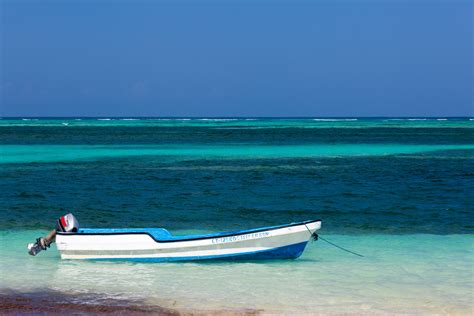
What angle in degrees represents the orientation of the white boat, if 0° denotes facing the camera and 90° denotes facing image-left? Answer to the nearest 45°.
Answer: approximately 270°
